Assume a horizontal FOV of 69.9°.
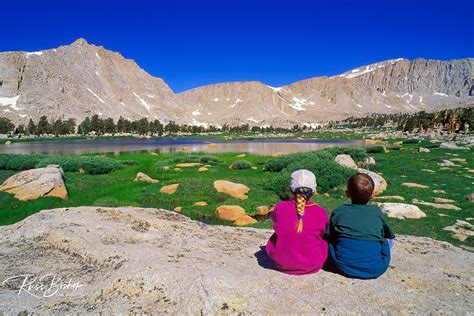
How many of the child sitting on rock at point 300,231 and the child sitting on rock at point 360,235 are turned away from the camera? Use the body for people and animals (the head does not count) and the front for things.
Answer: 2

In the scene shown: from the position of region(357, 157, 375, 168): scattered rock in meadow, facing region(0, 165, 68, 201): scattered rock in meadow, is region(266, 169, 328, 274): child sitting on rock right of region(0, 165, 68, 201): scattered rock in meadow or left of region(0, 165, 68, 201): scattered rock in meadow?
left

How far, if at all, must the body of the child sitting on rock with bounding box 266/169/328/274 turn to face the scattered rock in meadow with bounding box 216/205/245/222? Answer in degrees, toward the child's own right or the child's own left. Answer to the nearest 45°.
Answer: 0° — they already face it

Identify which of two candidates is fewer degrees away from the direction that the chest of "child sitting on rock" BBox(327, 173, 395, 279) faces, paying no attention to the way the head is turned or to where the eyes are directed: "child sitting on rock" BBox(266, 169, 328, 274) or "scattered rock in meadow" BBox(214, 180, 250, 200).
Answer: the scattered rock in meadow

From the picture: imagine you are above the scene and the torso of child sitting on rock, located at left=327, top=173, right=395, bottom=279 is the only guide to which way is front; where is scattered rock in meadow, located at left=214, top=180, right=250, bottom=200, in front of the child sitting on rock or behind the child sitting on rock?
in front

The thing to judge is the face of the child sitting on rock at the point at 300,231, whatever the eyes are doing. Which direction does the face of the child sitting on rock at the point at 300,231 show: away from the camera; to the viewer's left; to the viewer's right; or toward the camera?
away from the camera

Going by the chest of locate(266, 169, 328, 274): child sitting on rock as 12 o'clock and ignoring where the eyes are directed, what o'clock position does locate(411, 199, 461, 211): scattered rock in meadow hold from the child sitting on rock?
The scattered rock in meadow is roughly at 1 o'clock from the child sitting on rock.

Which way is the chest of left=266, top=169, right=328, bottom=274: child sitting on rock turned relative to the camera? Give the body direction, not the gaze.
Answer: away from the camera

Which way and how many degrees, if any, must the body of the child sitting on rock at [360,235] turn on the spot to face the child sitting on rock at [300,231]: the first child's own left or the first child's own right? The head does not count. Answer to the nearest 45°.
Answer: approximately 90° to the first child's own left

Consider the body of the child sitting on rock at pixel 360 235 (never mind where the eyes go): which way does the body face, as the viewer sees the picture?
away from the camera

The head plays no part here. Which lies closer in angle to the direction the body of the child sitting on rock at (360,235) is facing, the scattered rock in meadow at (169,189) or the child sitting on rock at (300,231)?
the scattered rock in meadow

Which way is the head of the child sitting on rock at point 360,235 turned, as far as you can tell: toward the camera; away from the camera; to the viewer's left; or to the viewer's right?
away from the camera

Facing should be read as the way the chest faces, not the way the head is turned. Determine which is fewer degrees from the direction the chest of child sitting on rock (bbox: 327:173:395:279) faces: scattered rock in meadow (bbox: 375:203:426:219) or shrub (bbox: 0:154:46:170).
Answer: the scattered rock in meadow
